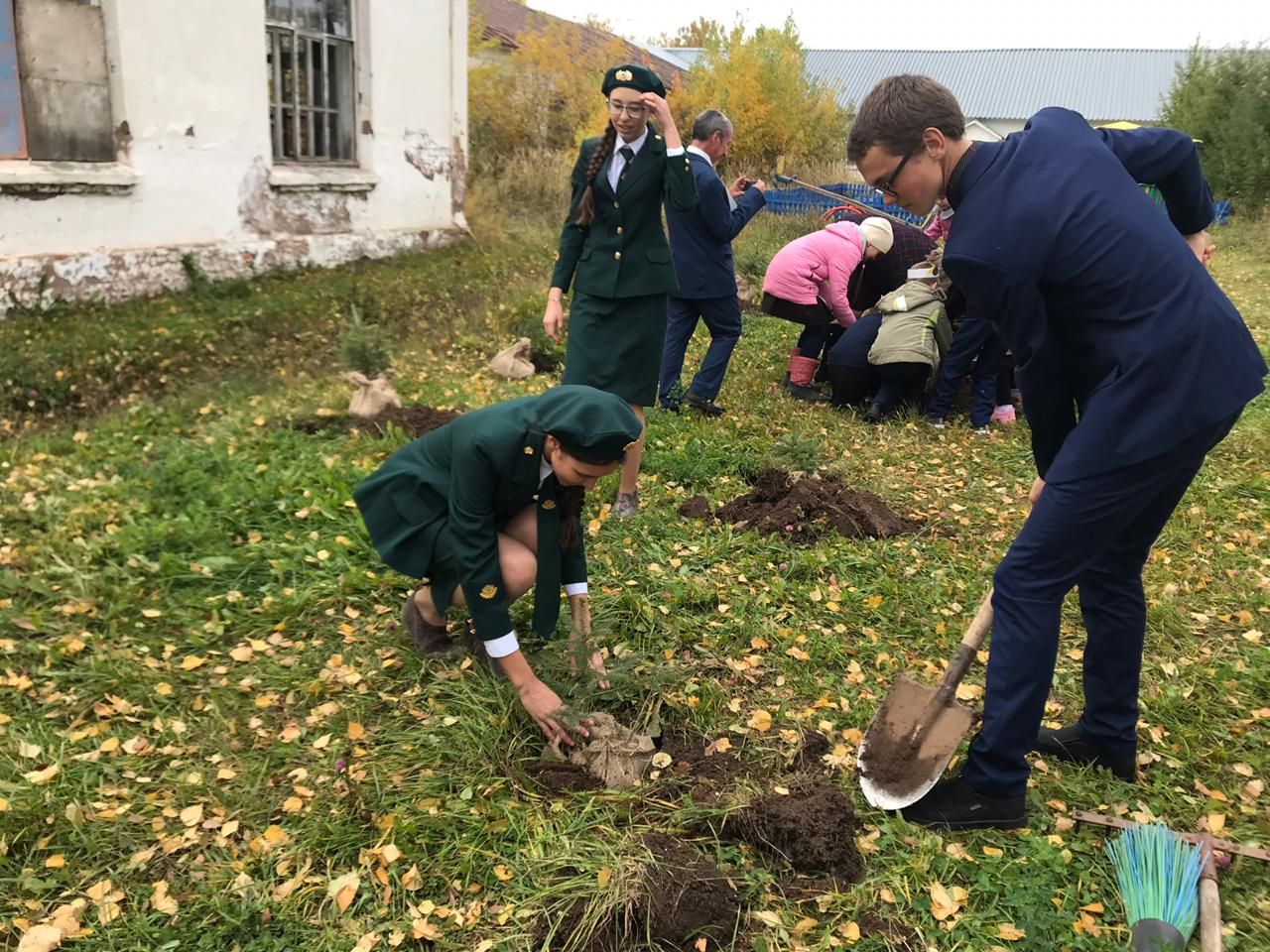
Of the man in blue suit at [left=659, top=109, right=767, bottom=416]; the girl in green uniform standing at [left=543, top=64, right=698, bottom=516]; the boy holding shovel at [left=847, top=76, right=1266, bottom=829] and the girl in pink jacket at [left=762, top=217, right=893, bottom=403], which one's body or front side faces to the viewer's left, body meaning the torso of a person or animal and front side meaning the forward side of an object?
the boy holding shovel

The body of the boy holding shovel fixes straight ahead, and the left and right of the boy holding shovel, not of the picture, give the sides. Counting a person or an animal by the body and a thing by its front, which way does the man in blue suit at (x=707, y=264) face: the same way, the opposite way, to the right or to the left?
the opposite way

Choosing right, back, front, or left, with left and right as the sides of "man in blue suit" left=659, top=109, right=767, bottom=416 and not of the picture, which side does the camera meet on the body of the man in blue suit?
right

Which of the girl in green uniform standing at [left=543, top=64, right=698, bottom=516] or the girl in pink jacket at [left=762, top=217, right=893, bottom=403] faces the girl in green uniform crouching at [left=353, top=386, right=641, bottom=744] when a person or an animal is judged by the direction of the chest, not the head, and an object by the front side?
the girl in green uniform standing

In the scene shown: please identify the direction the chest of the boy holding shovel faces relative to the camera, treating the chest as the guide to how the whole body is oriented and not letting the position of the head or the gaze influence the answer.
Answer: to the viewer's left

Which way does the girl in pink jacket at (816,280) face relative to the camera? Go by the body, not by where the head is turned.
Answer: to the viewer's right

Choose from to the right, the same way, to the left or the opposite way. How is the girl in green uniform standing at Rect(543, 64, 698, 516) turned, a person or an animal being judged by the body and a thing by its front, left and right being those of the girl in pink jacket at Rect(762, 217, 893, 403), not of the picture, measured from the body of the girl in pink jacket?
to the right

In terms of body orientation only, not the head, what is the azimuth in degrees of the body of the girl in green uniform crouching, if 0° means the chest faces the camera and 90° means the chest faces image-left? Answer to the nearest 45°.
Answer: approximately 315°

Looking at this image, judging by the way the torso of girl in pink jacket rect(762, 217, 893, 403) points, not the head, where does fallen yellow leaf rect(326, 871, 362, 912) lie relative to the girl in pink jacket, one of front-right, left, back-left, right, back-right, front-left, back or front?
right

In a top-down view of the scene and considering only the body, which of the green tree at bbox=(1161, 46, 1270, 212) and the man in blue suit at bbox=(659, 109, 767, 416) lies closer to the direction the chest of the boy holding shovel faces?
the man in blue suit

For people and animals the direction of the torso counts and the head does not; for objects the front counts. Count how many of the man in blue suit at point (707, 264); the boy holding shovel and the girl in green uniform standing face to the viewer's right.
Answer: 1

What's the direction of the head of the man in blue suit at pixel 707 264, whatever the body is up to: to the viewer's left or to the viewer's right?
to the viewer's right
